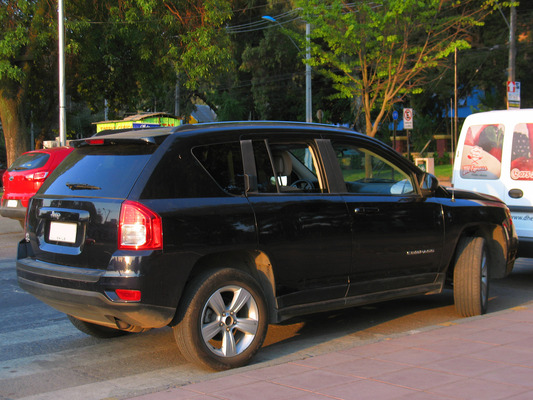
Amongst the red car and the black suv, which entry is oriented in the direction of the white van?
the black suv

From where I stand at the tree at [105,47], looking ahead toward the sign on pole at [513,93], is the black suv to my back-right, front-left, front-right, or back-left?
front-right

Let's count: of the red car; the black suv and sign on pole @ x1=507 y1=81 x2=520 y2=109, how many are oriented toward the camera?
1

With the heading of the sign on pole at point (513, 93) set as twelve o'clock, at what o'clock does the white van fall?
The white van is roughly at 12 o'clock from the sign on pole.

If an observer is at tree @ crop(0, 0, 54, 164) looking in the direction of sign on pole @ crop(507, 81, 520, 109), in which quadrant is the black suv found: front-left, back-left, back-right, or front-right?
front-right

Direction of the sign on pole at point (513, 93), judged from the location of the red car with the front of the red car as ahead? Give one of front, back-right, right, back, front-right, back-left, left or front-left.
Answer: front-right

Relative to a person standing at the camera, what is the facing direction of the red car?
facing away from the viewer and to the right of the viewer

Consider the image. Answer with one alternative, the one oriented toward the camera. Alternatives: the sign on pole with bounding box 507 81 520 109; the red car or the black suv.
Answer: the sign on pole

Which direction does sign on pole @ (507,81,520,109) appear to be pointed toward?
toward the camera

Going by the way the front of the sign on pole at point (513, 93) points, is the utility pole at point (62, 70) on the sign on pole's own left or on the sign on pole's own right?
on the sign on pole's own right

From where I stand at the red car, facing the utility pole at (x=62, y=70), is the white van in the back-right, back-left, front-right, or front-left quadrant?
back-right

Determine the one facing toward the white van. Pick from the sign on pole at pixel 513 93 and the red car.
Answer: the sign on pole

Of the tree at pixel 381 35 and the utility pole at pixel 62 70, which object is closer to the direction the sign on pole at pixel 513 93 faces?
the utility pole

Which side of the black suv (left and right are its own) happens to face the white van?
front

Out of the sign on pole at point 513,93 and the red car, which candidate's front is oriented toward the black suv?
the sign on pole

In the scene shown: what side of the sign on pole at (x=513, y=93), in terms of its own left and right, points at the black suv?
front

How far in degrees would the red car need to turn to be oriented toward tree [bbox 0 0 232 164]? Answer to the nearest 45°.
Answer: approximately 45° to its left

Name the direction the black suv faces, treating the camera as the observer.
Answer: facing away from the viewer and to the right of the viewer

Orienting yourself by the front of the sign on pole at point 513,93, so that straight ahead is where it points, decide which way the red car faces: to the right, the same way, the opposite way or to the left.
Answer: the opposite way
